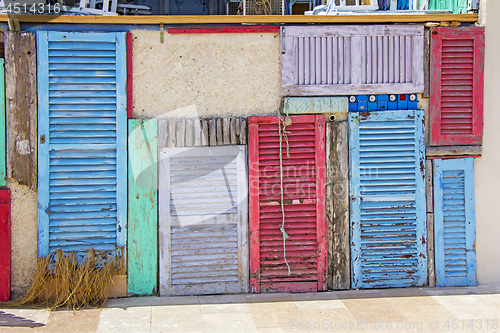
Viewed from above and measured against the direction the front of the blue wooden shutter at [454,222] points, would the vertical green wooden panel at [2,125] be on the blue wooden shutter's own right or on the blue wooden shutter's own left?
on the blue wooden shutter's own right

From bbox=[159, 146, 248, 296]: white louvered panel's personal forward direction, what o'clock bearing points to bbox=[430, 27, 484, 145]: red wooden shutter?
The red wooden shutter is roughly at 9 o'clock from the white louvered panel.

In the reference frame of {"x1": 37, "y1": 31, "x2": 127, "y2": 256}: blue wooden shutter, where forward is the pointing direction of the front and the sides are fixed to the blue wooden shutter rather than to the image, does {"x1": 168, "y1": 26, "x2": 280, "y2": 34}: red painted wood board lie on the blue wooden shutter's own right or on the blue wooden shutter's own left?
on the blue wooden shutter's own left

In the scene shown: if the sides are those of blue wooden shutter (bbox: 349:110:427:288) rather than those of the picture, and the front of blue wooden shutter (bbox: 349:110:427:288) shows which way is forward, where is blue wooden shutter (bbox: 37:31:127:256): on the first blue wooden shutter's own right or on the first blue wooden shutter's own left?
on the first blue wooden shutter's own right

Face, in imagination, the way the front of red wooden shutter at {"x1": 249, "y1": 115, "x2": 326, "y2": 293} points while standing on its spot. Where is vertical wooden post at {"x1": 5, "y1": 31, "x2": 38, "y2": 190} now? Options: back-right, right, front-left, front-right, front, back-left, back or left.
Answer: right

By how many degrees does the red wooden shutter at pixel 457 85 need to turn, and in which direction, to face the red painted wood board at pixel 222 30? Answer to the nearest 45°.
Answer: approximately 45° to its right

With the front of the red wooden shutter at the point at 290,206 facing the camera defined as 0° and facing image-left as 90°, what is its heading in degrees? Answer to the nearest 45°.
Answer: approximately 0°

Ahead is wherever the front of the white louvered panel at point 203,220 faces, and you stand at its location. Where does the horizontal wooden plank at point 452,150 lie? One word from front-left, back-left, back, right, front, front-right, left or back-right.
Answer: left

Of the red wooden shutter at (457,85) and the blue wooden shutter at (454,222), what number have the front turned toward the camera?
2
